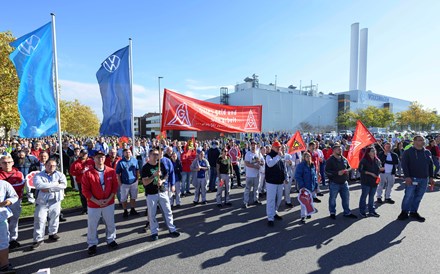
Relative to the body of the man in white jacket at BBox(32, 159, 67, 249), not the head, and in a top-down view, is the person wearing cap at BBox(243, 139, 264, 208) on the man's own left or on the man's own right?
on the man's own left

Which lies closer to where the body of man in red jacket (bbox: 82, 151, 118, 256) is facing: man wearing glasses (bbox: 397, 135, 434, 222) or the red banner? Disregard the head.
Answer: the man wearing glasses

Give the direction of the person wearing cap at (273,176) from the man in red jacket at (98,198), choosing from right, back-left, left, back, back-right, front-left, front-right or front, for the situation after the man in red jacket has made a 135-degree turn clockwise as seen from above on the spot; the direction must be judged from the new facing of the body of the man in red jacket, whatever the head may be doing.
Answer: back-right

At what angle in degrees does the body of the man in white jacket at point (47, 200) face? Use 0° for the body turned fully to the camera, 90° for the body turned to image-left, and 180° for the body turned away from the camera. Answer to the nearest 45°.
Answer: approximately 0°

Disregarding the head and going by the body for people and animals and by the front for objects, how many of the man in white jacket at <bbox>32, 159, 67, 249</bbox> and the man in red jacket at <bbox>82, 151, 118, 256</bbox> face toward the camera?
2

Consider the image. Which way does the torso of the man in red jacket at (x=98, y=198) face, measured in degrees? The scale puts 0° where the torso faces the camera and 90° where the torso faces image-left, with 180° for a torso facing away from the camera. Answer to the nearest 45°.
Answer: approximately 0°

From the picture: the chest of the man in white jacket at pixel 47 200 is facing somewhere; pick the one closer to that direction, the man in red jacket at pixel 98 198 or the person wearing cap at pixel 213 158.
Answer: the man in red jacket

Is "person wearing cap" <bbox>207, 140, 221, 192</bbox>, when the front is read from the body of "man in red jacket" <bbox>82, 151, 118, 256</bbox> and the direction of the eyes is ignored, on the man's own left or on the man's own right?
on the man's own left

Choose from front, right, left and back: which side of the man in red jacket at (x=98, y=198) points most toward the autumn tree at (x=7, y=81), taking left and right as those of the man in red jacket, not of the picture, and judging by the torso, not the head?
back
